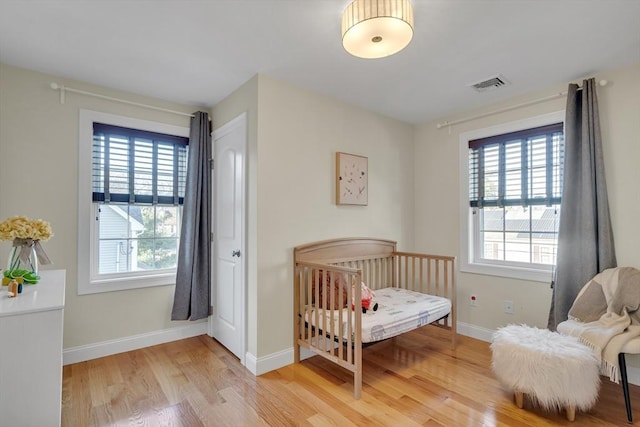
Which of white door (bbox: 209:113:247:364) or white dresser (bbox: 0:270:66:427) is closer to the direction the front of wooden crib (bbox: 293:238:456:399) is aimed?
the white dresser

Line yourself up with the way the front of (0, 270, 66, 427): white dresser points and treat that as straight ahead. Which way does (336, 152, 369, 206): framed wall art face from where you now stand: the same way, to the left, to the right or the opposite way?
to the right

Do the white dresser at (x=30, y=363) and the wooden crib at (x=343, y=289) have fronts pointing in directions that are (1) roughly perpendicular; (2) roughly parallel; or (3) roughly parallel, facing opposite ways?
roughly perpendicular

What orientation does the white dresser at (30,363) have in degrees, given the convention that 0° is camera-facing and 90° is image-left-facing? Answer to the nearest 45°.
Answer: approximately 270°

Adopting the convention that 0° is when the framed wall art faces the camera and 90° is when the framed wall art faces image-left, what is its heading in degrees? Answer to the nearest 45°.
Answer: approximately 315°

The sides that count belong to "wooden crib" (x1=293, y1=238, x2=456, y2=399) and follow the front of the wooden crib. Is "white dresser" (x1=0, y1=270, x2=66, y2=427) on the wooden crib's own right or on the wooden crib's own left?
on the wooden crib's own right
